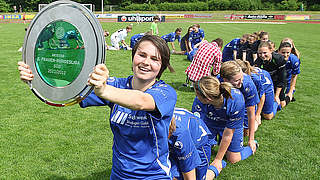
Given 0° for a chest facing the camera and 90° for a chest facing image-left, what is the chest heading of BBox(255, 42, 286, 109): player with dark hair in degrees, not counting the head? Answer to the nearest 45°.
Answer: approximately 45°

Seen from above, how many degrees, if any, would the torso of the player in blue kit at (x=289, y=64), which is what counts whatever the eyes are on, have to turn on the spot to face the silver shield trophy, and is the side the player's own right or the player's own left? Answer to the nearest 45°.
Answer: approximately 45° to the player's own left

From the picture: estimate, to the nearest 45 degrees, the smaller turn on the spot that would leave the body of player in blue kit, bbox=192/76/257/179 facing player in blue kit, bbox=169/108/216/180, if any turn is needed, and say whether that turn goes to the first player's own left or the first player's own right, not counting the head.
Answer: approximately 45° to the first player's own left

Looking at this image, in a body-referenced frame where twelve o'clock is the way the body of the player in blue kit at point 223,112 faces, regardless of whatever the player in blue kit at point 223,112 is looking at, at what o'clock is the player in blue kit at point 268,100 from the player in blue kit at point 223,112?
the player in blue kit at point 268,100 is roughly at 5 o'clock from the player in blue kit at point 223,112.
